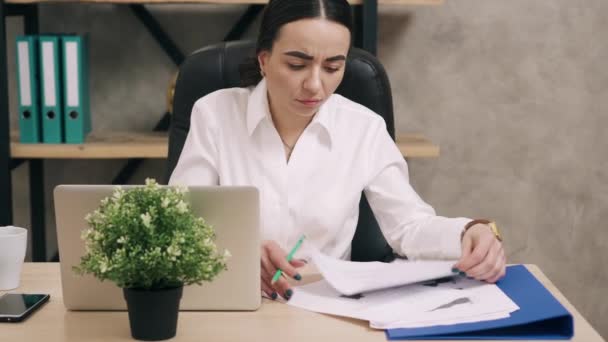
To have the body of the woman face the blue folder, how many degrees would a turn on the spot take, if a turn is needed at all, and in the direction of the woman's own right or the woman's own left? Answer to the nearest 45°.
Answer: approximately 45° to the woman's own left

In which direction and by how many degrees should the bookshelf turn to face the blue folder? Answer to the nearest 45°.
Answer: approximately 45° to its left

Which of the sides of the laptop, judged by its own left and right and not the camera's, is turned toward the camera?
back

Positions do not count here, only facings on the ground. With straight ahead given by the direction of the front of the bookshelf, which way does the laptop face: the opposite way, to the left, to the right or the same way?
the opposite way

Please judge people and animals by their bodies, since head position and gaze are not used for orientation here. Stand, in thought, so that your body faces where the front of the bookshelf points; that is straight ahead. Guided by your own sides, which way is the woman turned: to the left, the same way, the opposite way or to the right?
the same way

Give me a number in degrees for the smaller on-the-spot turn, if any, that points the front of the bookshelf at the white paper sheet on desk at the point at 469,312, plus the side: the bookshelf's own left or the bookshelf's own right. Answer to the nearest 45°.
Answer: approximately 45° to the bookshelf's own left

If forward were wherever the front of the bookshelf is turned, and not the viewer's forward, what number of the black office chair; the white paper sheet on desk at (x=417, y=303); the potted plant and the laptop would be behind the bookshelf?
0

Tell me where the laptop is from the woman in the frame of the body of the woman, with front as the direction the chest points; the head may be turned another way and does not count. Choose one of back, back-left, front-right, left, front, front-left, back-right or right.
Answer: front

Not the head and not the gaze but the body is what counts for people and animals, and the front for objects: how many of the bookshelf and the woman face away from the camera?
0

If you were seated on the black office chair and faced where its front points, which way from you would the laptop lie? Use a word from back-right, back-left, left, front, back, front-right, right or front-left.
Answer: front

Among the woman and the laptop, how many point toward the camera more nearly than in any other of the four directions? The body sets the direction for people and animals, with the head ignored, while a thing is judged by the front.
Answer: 1

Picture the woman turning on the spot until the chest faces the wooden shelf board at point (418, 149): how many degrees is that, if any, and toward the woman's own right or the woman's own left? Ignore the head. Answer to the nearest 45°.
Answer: approximately 135° to the woman's own left

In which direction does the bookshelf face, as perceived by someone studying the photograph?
facing the viewer

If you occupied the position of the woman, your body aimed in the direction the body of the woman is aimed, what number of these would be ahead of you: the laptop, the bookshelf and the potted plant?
2

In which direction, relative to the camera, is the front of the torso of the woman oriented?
toward the camera

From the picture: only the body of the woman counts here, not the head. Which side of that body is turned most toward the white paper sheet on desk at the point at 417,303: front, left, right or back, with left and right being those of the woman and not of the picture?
front

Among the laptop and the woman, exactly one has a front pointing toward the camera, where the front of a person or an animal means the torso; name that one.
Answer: the woman

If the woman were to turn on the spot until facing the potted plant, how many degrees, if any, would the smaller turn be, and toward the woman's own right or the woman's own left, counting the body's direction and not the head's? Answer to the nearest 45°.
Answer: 0° — they already face it

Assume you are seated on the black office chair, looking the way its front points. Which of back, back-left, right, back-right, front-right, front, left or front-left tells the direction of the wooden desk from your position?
front
